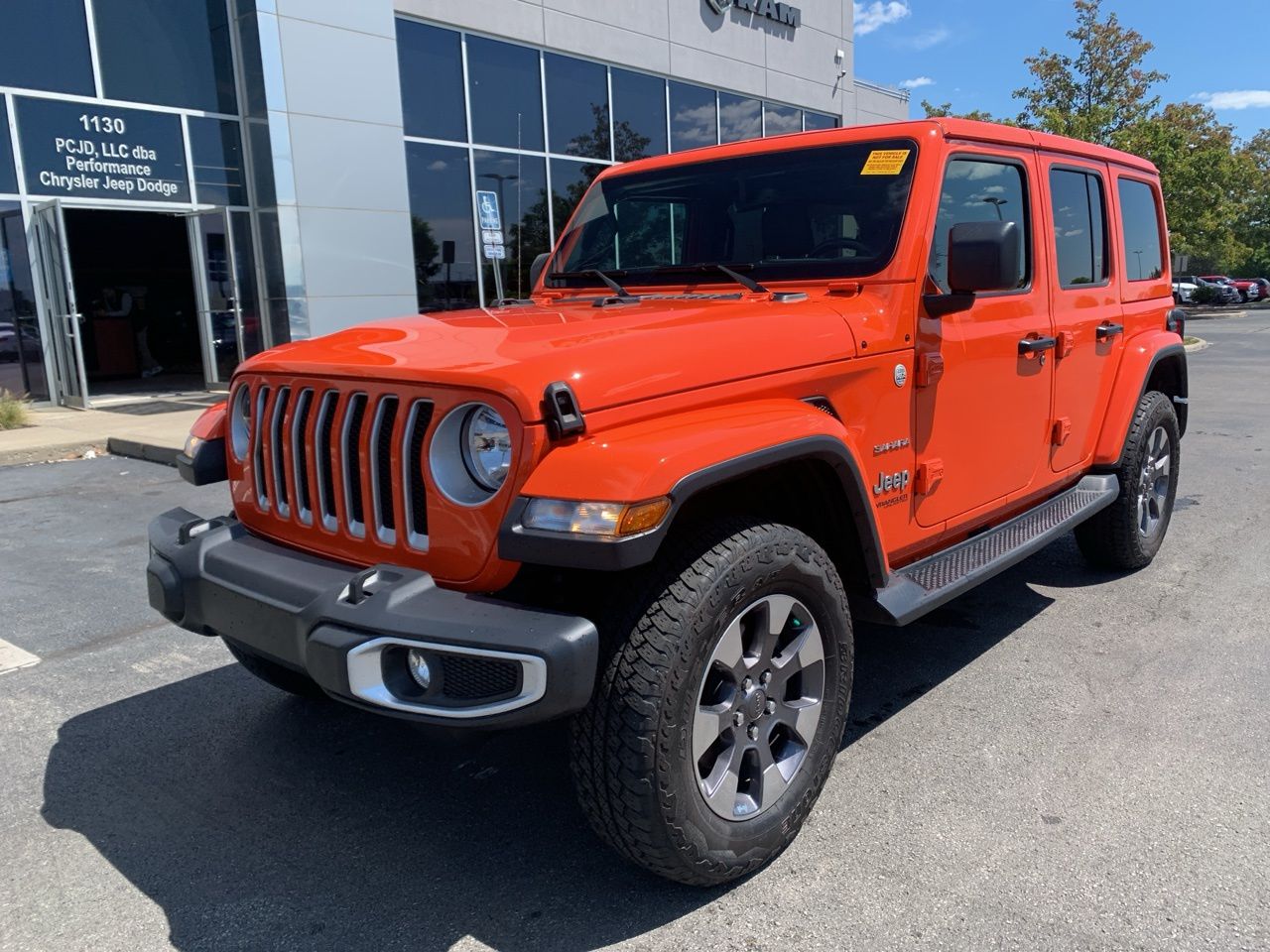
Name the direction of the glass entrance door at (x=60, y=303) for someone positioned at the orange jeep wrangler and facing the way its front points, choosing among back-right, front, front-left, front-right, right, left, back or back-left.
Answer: right

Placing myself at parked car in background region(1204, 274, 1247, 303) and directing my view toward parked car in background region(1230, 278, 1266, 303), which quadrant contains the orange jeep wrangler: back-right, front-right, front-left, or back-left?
back-right

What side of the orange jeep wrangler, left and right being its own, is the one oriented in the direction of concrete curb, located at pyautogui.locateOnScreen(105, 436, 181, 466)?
right

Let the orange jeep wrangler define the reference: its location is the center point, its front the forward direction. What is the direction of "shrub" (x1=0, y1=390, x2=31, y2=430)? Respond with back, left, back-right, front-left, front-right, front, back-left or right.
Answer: right

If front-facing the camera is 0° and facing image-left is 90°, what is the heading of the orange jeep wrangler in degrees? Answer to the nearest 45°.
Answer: approximately 45°

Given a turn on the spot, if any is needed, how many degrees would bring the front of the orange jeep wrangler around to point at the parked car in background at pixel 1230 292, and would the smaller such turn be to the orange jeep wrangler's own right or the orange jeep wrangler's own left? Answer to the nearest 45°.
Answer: approximately 180°

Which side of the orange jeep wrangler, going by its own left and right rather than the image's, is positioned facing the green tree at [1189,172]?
back

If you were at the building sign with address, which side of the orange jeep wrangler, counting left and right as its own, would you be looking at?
right
